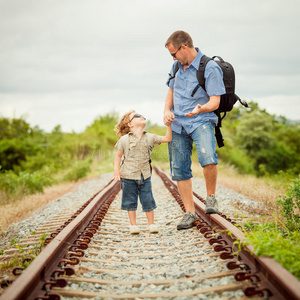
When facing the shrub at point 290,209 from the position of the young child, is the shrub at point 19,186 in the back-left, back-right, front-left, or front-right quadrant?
back-left

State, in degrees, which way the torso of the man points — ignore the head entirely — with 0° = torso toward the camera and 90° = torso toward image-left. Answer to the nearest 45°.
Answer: approximately 45°

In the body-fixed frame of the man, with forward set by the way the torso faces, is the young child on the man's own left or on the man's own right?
on the man's own right

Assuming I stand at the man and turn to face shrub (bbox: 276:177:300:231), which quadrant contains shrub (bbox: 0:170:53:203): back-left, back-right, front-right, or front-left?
back-left

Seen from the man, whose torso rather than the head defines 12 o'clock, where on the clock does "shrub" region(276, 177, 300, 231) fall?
The shrub is roughly at 7 o'clock from the man.

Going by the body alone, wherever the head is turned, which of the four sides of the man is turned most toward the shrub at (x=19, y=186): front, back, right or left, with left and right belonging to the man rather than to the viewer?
right

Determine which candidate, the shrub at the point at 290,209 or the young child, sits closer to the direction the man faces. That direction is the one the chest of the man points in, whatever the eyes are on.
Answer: the young child

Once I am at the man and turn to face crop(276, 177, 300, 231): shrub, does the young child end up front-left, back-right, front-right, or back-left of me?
back-right
